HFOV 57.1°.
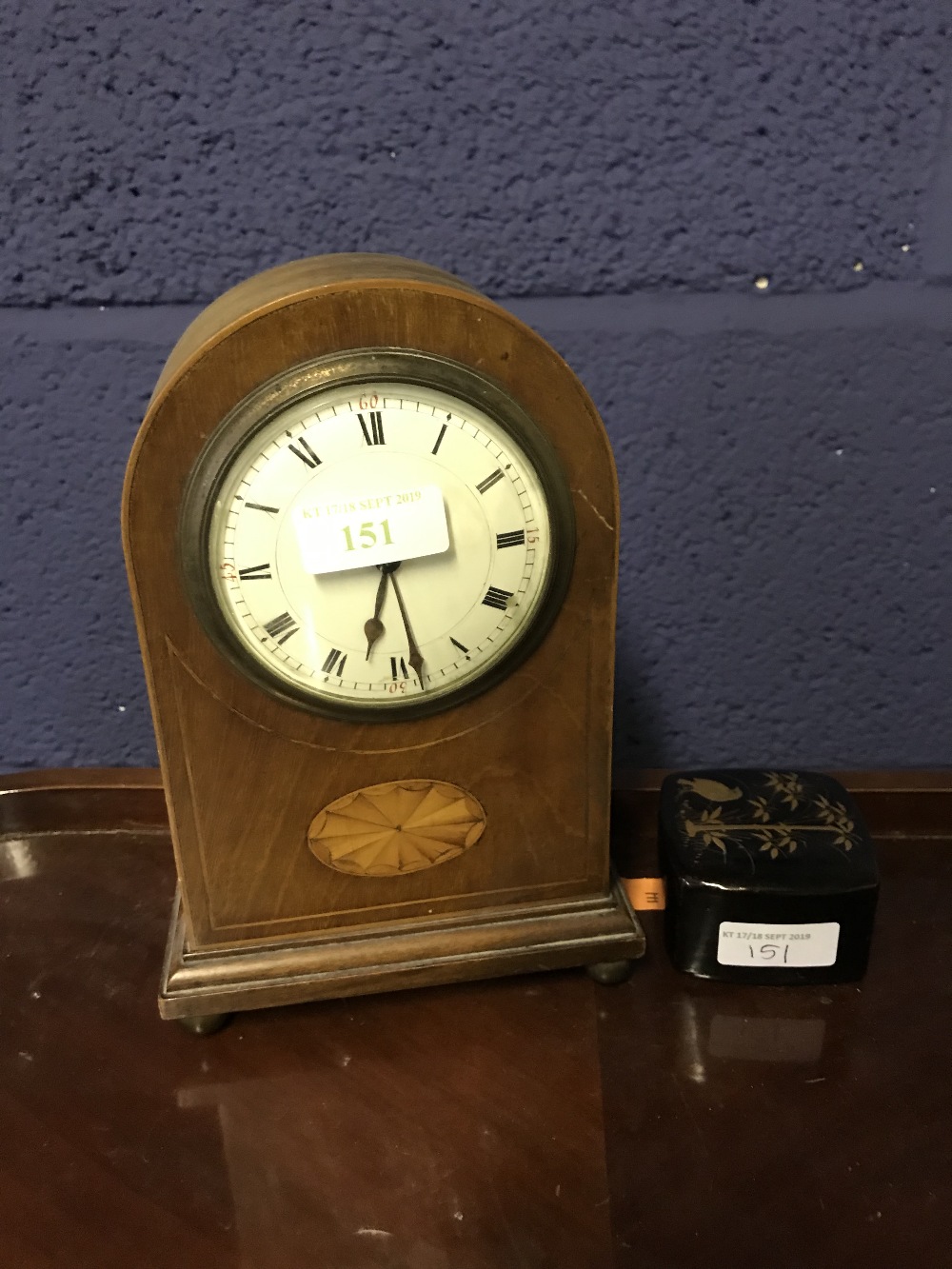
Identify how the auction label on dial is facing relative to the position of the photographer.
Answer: facing the viewer

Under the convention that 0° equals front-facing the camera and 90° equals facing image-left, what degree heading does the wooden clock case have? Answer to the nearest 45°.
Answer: approximately 0°
